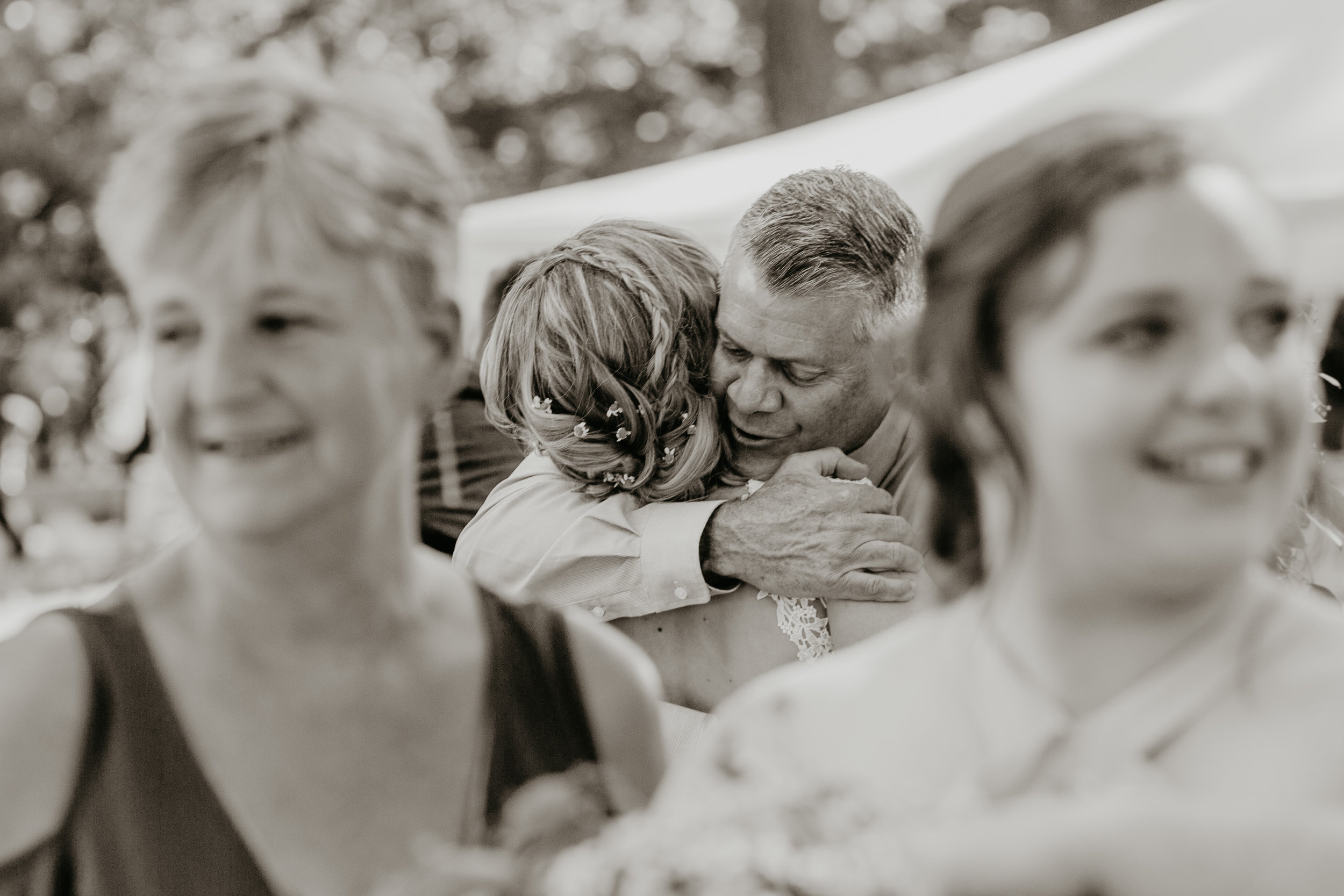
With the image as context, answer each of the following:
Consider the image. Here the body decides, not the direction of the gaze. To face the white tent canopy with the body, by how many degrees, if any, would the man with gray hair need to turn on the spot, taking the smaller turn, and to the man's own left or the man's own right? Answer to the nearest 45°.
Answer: approximately 180°

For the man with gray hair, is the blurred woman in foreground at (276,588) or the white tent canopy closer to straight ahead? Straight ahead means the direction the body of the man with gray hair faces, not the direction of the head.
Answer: the blurred woman in foreground

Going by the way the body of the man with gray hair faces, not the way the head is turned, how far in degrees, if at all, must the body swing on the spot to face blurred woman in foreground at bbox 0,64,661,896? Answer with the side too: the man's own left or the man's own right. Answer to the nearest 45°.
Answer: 0° — they already face them

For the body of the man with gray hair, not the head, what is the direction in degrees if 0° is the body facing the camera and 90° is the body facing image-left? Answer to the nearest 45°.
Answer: approximately 45°

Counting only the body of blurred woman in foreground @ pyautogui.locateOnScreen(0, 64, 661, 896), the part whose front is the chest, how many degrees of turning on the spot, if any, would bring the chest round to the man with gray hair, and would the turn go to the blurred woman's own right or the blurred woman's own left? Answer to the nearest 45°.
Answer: approximately 135° to the blurred woman's own left

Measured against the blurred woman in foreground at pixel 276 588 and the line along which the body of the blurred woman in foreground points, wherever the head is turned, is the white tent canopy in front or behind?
behind

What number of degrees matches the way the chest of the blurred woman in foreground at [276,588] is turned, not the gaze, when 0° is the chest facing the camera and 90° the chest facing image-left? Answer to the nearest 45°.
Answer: approximately 0°
